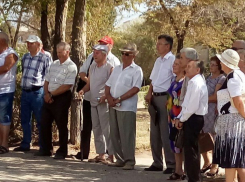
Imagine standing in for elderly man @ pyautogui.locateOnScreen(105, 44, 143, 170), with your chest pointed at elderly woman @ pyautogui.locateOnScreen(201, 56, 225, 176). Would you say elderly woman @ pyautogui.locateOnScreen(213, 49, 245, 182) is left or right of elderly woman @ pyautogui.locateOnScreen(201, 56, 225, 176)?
right

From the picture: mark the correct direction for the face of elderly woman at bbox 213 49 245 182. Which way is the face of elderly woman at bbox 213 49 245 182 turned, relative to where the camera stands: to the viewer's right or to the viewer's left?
to the viewer's left

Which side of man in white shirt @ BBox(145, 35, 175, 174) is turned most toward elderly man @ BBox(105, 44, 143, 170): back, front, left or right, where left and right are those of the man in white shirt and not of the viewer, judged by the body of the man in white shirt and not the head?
right

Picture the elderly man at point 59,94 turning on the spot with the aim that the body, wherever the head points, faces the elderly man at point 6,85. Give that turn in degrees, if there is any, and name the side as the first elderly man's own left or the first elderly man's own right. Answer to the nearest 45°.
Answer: approximately 90° to the first elderly man's own right
